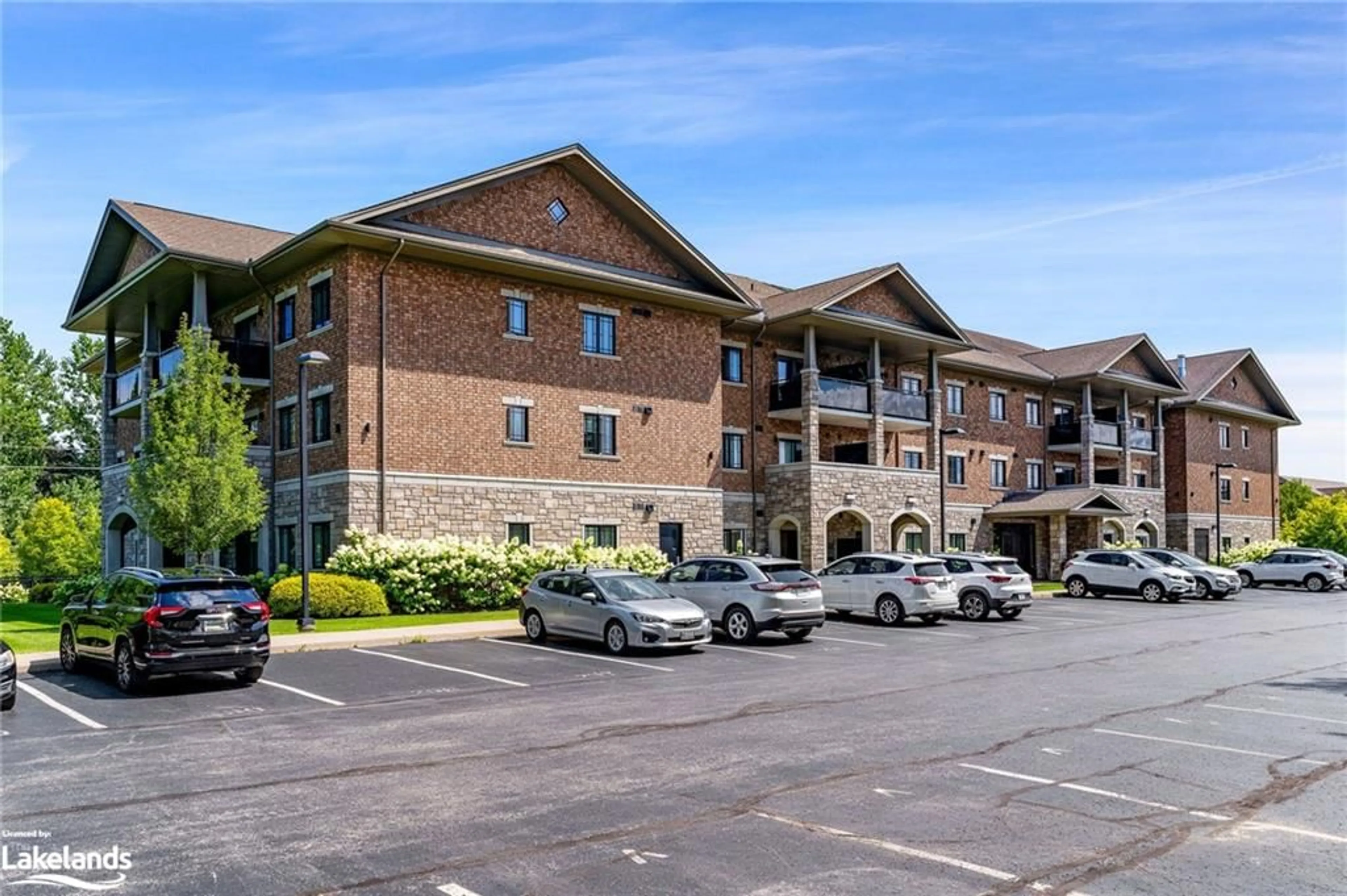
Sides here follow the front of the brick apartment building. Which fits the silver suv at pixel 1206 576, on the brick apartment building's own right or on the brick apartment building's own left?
on the brick apartment building's own left

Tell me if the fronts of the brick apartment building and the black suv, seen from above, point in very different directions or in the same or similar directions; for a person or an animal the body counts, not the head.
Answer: very different directions

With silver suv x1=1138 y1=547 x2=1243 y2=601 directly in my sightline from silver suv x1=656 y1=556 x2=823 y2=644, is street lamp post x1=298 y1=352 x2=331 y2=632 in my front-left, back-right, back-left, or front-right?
back-left

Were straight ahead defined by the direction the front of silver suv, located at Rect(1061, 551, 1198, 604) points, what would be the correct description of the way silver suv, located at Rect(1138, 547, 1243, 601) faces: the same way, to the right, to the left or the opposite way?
the same way

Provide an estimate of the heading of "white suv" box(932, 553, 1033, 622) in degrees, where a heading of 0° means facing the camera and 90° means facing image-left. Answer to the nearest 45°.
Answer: approximately 135°

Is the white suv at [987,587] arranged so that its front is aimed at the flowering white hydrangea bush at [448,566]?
no

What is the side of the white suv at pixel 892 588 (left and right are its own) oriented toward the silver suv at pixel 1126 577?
right

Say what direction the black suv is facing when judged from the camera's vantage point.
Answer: facing away from the viewer and to the left of the viewer

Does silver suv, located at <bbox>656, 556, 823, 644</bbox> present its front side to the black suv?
no

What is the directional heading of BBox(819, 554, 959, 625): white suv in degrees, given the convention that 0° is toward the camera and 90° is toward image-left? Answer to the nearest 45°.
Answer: approximately 135°

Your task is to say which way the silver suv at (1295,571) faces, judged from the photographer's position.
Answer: facing away from the viewer and to the left of the viewer

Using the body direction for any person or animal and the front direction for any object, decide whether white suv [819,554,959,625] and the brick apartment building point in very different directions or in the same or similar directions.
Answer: very different directions

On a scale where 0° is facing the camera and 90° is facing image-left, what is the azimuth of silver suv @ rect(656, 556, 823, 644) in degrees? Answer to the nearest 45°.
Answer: approximately 135°

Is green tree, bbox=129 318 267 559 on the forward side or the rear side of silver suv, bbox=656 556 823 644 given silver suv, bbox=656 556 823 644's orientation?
on the forward side

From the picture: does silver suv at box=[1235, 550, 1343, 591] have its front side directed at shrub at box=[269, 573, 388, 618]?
no

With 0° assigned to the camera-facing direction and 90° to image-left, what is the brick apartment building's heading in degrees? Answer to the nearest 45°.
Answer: approximately 315°
